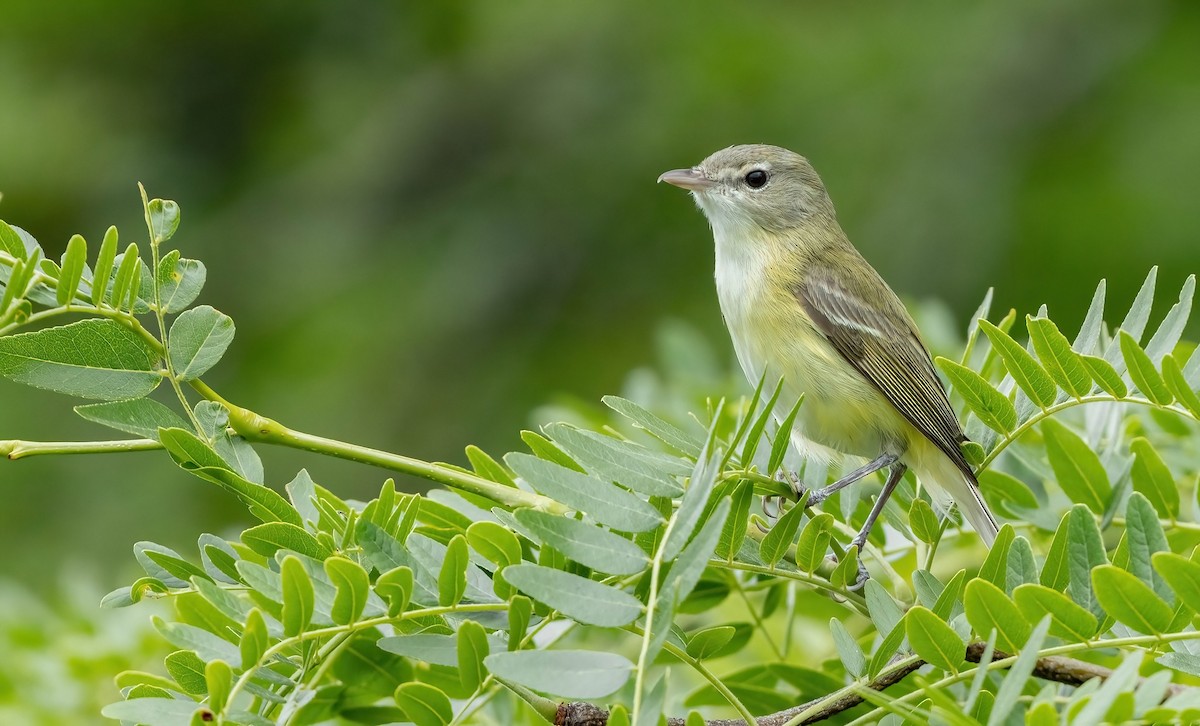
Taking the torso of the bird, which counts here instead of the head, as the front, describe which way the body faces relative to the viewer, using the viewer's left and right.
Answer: facing to the left of the viewer

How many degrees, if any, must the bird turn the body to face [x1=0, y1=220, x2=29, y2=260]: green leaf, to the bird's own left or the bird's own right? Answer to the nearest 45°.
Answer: approximately 45° to the bird's own left
